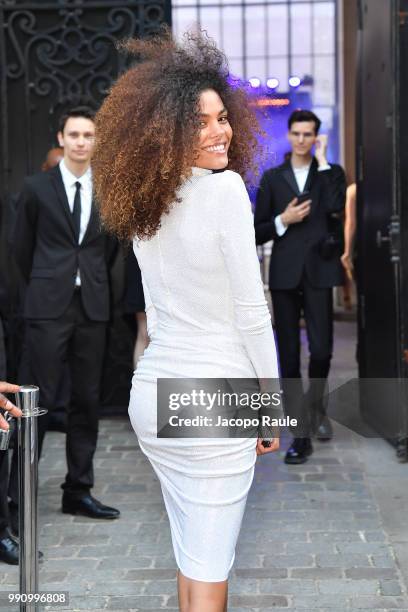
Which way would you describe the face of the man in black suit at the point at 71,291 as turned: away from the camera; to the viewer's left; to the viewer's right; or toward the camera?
toward the camera

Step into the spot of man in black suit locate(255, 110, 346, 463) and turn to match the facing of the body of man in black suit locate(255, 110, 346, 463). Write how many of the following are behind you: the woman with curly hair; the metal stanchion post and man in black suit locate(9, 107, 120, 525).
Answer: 0

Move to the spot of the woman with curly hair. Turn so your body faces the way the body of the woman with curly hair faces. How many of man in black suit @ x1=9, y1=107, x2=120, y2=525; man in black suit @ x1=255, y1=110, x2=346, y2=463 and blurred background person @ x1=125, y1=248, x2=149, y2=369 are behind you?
0

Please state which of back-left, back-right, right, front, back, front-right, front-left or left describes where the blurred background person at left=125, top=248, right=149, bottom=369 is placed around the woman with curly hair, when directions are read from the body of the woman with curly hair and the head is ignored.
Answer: front-left

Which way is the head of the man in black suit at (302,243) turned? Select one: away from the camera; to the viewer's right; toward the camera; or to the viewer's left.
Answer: toward the camera

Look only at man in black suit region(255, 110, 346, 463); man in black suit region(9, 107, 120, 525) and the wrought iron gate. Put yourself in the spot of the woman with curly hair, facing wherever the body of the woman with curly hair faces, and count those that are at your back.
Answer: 0

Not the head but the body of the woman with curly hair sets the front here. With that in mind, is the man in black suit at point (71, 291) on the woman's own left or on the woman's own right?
on the woman's own left

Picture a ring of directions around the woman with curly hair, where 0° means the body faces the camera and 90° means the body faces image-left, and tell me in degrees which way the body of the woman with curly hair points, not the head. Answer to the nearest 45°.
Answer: approximately 225°

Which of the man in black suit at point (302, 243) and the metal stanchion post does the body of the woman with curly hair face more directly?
the man in black suit

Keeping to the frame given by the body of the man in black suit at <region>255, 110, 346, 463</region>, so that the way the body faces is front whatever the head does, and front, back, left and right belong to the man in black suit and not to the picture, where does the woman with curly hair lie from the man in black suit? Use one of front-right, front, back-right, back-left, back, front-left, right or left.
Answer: front

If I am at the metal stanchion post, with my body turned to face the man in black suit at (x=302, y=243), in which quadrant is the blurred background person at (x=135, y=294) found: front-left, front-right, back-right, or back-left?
front-left

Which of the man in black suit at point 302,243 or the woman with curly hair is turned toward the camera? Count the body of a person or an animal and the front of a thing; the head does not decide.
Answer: the man in black suit

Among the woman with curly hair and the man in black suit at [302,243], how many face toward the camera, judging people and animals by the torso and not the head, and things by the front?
1

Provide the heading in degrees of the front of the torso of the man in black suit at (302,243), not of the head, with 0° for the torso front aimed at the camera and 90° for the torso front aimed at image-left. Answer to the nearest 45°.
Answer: approximately 0°

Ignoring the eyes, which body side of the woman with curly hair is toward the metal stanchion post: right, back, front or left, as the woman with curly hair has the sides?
left

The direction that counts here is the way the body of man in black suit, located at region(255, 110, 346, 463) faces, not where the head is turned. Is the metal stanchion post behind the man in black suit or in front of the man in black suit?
in front
